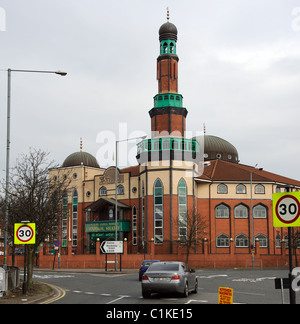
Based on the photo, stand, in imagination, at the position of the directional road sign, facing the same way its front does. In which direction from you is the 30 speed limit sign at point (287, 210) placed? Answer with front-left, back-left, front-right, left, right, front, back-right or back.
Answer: front

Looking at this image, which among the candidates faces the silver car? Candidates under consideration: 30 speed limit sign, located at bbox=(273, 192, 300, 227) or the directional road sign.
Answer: the directional road sign

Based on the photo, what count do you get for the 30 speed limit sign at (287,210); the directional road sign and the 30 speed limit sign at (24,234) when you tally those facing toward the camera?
3

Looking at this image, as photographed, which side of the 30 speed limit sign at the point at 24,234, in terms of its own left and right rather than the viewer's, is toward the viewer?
front

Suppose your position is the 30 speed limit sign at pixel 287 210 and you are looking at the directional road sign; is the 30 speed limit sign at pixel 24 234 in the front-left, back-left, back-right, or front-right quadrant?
front-left

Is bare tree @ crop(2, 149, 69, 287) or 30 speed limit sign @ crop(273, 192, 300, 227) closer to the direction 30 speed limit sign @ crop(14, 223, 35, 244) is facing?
the 30 speed limit sign

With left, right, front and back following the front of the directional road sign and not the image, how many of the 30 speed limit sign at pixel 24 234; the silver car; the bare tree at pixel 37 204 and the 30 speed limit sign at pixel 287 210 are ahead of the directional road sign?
4

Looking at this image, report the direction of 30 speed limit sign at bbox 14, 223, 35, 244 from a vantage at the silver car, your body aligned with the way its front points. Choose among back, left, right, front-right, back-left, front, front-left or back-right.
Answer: back-left

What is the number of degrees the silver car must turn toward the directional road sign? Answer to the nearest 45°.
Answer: approximately 45° to its left

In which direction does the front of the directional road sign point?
toward the camera

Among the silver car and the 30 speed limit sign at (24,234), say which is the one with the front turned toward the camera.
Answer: the 30 speed limit sign

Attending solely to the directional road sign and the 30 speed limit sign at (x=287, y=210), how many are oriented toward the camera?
2

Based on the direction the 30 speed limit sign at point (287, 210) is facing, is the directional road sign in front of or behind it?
behind
